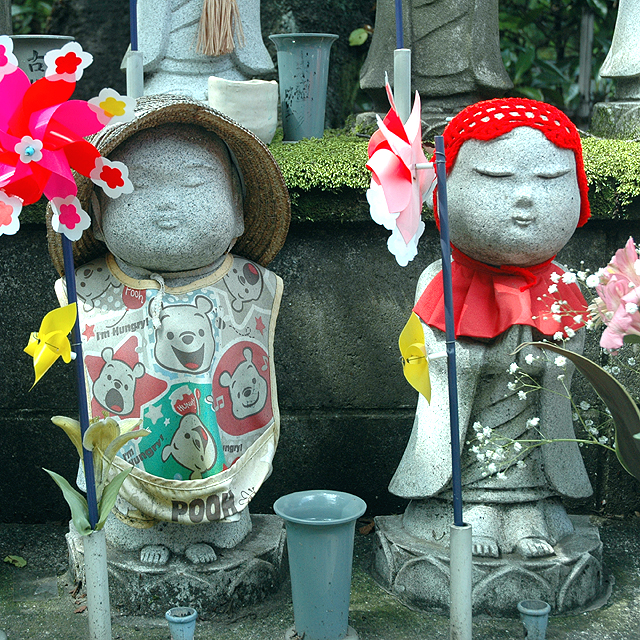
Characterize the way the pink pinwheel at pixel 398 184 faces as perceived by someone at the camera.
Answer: facing to the left of the viewer

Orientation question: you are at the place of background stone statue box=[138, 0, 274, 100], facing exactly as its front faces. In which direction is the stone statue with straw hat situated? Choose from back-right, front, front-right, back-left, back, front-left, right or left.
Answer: front

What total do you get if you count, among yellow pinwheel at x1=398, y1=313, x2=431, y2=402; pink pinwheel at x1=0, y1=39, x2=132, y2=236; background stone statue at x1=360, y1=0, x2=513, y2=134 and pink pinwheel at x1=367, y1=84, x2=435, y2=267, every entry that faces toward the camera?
2

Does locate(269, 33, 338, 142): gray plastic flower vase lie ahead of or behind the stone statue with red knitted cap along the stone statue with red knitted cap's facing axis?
behind

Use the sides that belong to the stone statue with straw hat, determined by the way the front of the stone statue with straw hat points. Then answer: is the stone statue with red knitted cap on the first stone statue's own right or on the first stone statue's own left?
on the first stone statue's own left

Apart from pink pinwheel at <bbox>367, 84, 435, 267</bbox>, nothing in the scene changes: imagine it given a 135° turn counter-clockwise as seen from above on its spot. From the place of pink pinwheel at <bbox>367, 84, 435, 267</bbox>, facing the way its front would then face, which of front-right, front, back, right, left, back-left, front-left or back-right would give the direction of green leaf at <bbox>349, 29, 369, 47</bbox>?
back-left

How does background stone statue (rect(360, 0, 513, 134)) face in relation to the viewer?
toward the camera

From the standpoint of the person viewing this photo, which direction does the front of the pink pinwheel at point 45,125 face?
facing the viewer

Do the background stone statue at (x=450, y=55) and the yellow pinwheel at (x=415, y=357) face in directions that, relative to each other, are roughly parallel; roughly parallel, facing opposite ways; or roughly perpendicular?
roughly perpendicular

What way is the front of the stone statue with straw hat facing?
toward the camera

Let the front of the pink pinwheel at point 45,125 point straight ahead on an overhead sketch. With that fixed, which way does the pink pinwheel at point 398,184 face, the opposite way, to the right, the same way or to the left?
to the right

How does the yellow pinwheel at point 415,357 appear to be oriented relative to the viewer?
to the viewer's left
